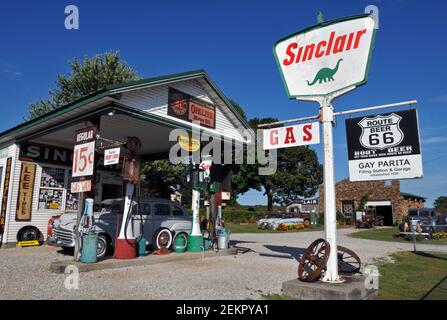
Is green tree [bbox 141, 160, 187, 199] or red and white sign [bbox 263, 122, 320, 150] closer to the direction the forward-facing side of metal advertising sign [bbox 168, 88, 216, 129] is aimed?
the red and white sign

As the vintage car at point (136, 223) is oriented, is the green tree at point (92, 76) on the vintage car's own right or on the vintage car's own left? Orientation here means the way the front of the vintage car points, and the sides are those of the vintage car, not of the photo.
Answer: on the vintage car's own right

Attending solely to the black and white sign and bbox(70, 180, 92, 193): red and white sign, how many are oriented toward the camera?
2

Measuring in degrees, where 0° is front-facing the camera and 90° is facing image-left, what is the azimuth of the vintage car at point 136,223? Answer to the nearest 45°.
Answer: approximately 45°

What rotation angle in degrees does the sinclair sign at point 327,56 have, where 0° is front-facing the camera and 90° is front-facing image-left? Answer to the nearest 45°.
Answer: approximately 45°

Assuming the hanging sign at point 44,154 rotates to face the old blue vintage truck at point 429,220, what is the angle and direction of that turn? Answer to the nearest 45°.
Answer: approximately 45° to its left

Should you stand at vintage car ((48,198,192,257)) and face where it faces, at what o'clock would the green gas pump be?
The green gas pump is roughly at 7 o'clock from the vintage car.

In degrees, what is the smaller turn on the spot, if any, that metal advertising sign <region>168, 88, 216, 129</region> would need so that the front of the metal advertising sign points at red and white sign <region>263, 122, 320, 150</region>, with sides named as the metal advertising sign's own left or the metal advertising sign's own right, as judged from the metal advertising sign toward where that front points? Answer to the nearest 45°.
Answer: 0° — it already faces it

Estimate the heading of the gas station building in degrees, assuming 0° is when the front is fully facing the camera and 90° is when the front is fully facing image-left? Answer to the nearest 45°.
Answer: approximately 315°

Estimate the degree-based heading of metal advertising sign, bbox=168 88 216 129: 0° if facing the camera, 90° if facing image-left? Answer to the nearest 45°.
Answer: approximately 315°

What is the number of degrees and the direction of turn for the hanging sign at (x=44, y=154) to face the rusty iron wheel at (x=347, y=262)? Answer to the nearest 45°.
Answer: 0° — it already faces it

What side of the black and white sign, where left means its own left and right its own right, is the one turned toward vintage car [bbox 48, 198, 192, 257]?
right
